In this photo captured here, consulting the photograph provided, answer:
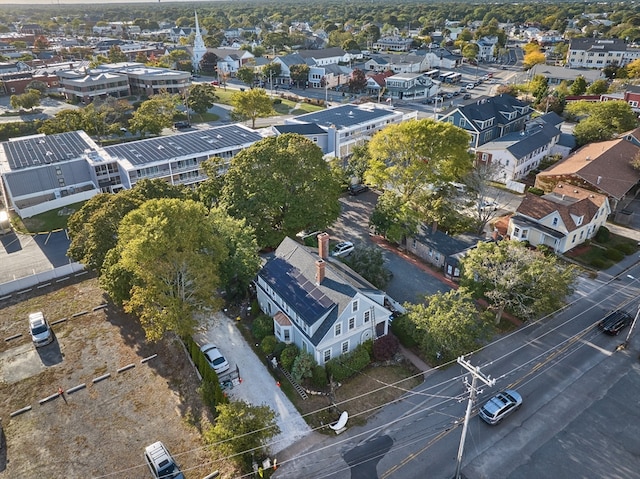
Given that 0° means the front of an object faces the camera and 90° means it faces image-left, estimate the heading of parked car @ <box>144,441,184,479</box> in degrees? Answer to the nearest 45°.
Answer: approximately 315°

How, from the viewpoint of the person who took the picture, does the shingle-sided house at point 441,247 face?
facing the viewer and to the right of the viewer

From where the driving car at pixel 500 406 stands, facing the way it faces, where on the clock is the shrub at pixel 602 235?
The shrub is roughly at 11 o'clock from the driving car.

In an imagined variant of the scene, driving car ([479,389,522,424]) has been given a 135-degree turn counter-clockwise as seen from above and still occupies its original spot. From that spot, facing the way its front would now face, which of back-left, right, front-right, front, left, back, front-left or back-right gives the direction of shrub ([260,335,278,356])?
front

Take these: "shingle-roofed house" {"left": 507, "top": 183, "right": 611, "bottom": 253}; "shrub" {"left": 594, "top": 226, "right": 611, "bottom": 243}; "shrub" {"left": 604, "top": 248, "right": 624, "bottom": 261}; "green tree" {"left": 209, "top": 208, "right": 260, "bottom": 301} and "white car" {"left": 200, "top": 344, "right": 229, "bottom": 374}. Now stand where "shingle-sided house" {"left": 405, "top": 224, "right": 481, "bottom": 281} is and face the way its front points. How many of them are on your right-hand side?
2

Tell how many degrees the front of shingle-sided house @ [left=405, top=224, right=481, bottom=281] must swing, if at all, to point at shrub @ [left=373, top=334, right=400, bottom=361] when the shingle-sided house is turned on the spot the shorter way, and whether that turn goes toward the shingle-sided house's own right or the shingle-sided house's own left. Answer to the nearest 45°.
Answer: approximately 45° to the shingle-sided house's own right

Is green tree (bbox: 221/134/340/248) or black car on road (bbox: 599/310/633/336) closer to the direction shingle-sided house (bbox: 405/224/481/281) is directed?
the black car on road

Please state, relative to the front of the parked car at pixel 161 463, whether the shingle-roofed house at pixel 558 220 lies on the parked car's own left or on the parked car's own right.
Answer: on the parked car's own left

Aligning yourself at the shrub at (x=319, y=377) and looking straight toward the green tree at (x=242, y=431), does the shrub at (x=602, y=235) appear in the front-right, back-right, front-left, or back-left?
back-left

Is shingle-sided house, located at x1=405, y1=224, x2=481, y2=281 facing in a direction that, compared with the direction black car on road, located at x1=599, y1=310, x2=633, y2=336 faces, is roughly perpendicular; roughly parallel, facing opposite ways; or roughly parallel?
roughly perpendicular

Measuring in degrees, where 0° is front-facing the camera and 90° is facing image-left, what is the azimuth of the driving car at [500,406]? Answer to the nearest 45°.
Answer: approximately 225°

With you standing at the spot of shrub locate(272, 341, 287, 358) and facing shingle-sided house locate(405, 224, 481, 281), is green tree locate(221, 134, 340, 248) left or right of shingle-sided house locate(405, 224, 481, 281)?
left

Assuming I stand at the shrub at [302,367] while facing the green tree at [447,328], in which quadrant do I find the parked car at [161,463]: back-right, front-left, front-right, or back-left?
back-right

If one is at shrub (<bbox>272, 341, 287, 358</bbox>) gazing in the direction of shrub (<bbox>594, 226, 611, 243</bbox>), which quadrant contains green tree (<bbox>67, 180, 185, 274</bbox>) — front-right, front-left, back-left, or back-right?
back-left
